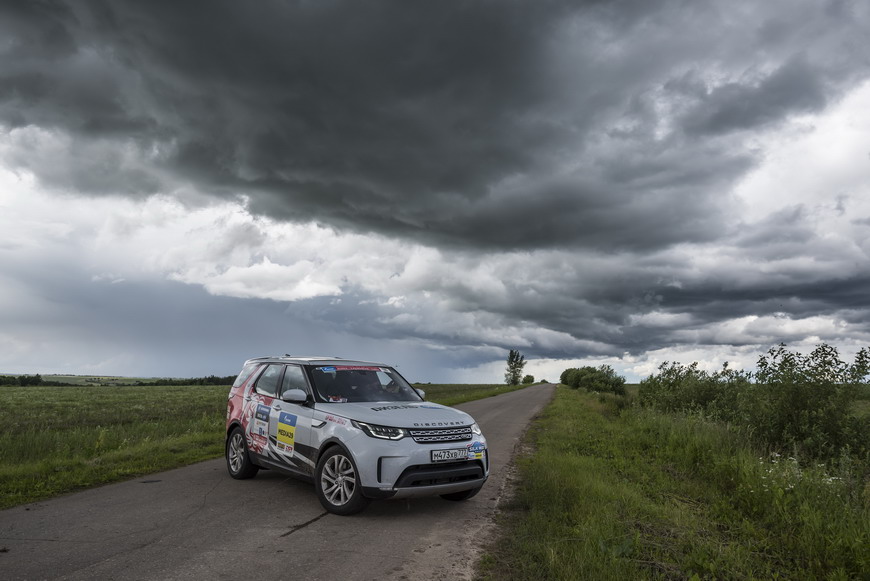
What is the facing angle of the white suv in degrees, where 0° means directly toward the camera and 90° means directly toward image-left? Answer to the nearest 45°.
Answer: approximately 315°

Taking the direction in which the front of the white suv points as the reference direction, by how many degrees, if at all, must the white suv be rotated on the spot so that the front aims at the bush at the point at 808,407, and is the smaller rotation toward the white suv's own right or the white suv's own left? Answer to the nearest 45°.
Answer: approximately 45° to the white suv's own left
